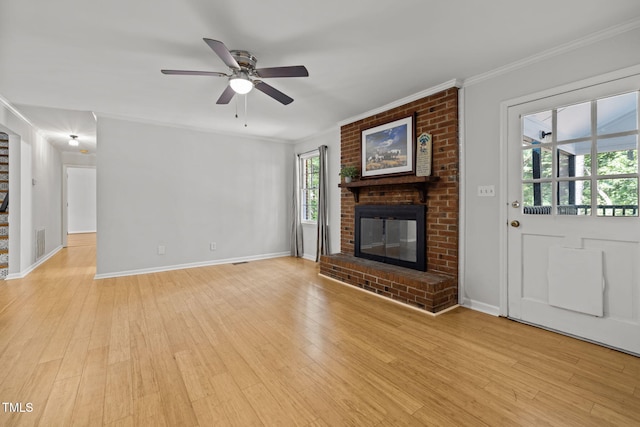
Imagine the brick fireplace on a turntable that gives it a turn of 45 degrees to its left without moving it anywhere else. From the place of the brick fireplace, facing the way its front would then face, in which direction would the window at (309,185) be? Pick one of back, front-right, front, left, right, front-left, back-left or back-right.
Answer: back-right

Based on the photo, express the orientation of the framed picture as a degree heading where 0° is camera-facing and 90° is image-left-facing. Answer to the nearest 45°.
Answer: approximately 45°

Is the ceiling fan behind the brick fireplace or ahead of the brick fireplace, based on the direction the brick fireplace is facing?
ahead

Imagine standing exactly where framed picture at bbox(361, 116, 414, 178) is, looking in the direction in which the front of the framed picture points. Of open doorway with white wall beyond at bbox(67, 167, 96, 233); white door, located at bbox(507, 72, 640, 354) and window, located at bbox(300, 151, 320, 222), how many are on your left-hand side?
1

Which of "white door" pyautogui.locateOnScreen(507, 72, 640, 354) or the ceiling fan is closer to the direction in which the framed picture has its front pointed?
the ceiling fan

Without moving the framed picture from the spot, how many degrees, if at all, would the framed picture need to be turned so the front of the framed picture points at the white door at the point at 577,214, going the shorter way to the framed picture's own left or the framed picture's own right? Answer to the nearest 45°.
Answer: approximately 90° to the framed picture's own left

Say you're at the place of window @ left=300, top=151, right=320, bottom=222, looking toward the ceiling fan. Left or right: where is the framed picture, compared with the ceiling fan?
left

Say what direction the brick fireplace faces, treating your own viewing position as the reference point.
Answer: facing the viewer and to the left of the viewer

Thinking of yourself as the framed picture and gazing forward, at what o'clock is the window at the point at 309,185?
The window is roughly at 3 o'clock from the framed picture.

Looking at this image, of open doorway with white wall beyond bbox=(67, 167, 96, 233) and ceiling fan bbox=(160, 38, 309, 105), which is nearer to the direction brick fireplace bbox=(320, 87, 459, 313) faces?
the ceiling fan
